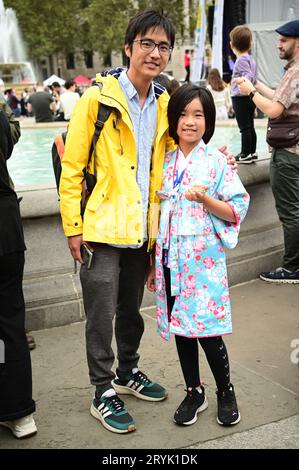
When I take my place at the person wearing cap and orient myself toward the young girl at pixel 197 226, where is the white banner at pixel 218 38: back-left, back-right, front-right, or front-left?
back-right

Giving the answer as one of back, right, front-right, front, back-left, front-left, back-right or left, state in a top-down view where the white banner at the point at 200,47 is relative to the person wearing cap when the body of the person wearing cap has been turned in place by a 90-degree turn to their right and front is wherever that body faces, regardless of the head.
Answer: front

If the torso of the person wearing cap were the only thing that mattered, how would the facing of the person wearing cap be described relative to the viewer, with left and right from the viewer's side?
facing to the left of the viewer

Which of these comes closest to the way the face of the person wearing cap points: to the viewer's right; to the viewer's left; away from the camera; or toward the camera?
to the viewer's left
